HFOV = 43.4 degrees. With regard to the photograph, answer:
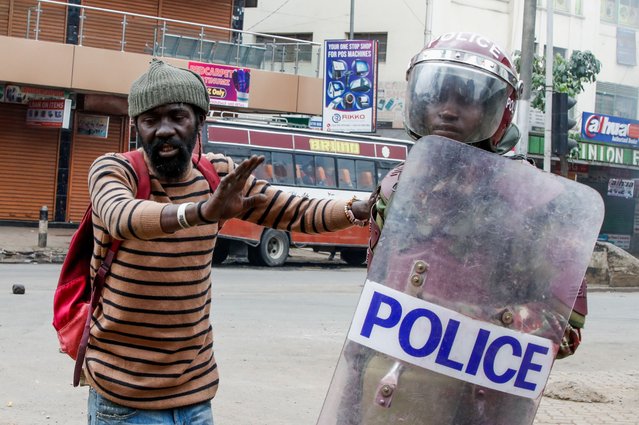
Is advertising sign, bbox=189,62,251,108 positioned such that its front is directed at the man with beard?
yes

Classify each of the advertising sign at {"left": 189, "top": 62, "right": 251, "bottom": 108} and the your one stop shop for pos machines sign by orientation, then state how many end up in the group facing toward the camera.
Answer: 2

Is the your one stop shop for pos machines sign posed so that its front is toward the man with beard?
yes

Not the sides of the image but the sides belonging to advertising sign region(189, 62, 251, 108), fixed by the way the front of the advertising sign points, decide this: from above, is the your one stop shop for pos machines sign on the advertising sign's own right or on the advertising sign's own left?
on the advertising sign's own left

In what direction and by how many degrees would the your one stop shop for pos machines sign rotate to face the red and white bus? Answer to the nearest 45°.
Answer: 0° — it already faces it

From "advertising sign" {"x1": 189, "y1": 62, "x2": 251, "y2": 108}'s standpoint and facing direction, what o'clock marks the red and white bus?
The red and white bus is roughly at 11 o'clock from the advertising sign.

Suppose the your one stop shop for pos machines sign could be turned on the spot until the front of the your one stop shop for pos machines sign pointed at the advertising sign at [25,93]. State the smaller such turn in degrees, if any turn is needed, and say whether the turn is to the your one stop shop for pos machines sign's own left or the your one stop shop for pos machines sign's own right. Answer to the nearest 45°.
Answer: approximately 90° to the your one stop shop for pos machines sign's own right

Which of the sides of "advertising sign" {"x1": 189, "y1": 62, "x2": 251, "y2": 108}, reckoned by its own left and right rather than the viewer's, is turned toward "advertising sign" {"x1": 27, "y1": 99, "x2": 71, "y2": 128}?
right

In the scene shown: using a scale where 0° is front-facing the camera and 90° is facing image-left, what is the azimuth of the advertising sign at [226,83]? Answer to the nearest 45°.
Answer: approximately 0°
